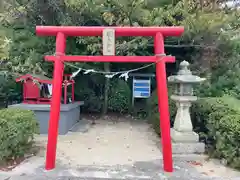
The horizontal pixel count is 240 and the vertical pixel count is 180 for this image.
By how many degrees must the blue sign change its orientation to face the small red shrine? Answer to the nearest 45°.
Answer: approximately 45° to its right

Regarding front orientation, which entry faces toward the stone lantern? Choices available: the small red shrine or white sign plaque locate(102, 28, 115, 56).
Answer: the small red shrine

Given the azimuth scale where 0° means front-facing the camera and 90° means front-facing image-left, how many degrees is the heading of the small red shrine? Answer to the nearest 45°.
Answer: approximately 315°

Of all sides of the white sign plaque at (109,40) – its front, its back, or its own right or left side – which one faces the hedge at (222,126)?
left

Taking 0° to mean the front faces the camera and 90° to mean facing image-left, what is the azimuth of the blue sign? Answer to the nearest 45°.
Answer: approximately 0°

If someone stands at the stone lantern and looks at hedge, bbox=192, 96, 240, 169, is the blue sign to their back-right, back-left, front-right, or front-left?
back-left

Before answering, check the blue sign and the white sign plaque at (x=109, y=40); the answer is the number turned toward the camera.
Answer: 2

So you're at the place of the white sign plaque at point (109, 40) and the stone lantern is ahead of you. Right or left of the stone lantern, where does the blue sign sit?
left

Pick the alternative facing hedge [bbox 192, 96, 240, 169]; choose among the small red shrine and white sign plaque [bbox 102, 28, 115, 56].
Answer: the small red shrine

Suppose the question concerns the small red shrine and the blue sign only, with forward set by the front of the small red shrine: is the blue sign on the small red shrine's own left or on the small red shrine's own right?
on the small red shrine's own left

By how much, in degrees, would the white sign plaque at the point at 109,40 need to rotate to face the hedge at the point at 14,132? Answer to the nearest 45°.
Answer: approximately 90° to its right
